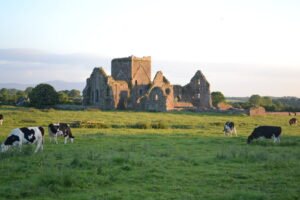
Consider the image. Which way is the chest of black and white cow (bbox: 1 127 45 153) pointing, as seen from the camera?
to the viewer's left

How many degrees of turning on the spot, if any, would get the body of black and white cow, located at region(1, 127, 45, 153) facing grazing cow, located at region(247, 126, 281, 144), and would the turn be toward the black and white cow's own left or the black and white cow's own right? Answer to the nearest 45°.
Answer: approximately 180°

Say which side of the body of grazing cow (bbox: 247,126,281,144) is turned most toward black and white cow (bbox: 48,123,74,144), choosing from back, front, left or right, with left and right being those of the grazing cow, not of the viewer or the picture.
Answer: front

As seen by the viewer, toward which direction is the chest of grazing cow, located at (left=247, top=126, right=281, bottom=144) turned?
to the viewer's left

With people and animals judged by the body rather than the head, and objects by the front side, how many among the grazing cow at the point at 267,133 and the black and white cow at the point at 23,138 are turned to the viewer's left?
2

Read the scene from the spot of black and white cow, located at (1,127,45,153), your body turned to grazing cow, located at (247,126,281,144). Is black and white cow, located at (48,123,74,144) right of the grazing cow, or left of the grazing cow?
left

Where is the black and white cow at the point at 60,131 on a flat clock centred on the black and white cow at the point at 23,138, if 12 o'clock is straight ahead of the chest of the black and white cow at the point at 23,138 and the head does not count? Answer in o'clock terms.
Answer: the black and white cow at the point at 60,131 is roughly at 4 o'clock from the black and white cow at the point at 23,138.

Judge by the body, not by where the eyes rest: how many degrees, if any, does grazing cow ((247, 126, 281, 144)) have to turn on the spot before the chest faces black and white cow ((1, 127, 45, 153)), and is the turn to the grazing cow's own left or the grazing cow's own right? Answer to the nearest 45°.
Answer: approximately 45° to the grazing cow's own left
